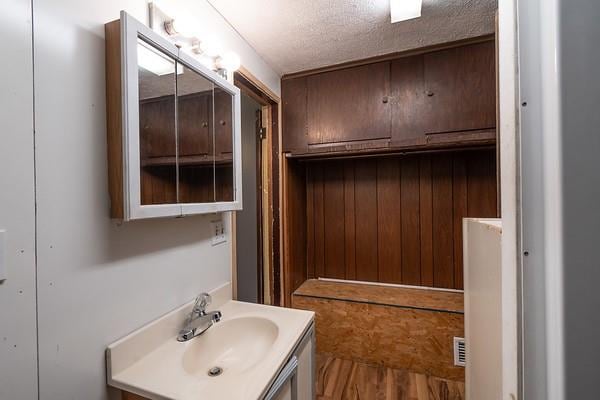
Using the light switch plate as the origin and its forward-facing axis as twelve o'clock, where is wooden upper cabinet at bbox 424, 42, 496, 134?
The wooden upper cabinet is roughly at 11 o'clock from the light switch plate.

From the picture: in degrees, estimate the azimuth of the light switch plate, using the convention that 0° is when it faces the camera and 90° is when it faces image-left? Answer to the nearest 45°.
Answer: approximately 315°

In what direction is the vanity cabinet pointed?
to the viewer's right

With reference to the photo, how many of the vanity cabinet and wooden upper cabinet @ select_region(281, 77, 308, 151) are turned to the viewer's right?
1

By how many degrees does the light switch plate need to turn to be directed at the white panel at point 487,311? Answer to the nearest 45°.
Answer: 0° — it already faces it

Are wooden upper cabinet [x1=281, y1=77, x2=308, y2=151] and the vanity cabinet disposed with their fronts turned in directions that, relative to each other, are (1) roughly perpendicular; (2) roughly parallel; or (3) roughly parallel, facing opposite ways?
roughly perpendicular
